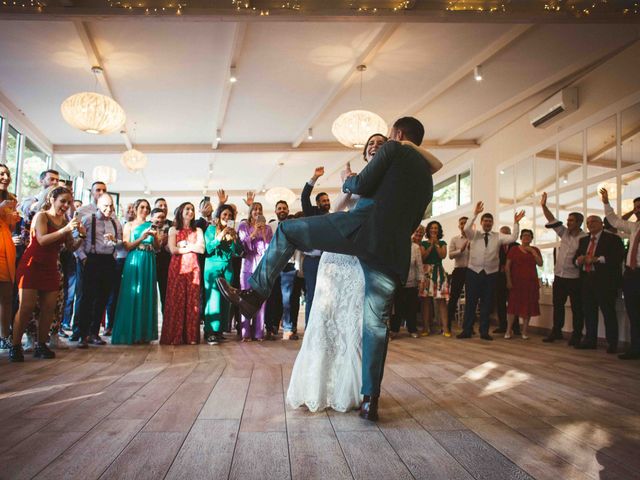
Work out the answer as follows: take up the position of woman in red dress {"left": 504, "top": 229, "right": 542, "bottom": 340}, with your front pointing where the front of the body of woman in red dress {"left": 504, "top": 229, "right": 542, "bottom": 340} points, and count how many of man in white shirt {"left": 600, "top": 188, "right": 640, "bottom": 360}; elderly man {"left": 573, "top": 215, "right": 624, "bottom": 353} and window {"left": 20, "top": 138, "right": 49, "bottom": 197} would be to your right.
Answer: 1

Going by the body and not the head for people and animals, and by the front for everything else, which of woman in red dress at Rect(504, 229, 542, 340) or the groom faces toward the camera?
the woman in red dress

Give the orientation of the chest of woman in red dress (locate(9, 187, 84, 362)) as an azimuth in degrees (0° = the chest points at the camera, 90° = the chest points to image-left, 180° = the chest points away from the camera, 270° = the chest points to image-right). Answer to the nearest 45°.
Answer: approximately 315°

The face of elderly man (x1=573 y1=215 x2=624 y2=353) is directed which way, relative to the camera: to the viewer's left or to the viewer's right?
to the viewer's left

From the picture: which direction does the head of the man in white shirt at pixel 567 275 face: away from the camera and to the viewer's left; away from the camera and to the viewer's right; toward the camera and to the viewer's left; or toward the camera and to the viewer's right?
toward the camera and to the viewer's left

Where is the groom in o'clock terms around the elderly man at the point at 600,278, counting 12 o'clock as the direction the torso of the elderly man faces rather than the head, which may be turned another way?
The groom is roughly at 11 o'clock from the elderly man.

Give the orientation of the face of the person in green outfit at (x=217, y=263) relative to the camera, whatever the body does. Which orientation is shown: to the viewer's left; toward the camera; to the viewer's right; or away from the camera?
toward the camera

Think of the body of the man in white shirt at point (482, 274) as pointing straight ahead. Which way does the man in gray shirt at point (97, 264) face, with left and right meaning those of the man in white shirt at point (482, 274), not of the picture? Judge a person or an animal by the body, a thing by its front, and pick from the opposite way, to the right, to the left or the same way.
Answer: to the left

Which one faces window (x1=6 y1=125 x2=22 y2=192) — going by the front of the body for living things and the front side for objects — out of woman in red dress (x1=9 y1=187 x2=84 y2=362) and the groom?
the groom

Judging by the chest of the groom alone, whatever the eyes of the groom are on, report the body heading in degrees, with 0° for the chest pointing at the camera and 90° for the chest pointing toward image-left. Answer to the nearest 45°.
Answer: approximately 135°

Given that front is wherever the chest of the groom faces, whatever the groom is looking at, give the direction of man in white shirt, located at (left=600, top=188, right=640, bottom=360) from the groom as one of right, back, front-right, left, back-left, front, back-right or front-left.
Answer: right

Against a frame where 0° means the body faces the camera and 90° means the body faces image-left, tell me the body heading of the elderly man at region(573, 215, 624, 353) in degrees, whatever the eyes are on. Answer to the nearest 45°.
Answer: approximately 45°

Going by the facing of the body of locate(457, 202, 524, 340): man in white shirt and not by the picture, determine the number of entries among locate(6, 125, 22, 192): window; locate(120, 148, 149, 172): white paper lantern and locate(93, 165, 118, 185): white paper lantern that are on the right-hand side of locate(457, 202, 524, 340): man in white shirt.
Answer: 3

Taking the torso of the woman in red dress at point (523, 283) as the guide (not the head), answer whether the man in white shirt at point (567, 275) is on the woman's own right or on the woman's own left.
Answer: on the woman's own left

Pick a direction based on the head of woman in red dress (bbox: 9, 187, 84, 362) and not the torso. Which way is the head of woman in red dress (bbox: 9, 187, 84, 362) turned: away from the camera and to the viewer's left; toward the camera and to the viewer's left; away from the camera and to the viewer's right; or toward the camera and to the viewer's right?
toward the camera and to the viewer's right

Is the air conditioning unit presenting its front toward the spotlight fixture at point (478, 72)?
yes

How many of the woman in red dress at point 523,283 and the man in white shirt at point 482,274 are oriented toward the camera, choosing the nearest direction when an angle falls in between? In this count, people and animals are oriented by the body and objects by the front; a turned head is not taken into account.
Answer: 2

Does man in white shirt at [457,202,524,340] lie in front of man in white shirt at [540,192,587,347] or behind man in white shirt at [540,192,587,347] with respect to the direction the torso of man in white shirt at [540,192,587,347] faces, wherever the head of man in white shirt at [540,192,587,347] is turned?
in front

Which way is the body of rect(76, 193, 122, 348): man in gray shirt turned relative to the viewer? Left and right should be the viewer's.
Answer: facing the viewer and to the right of the viewer
